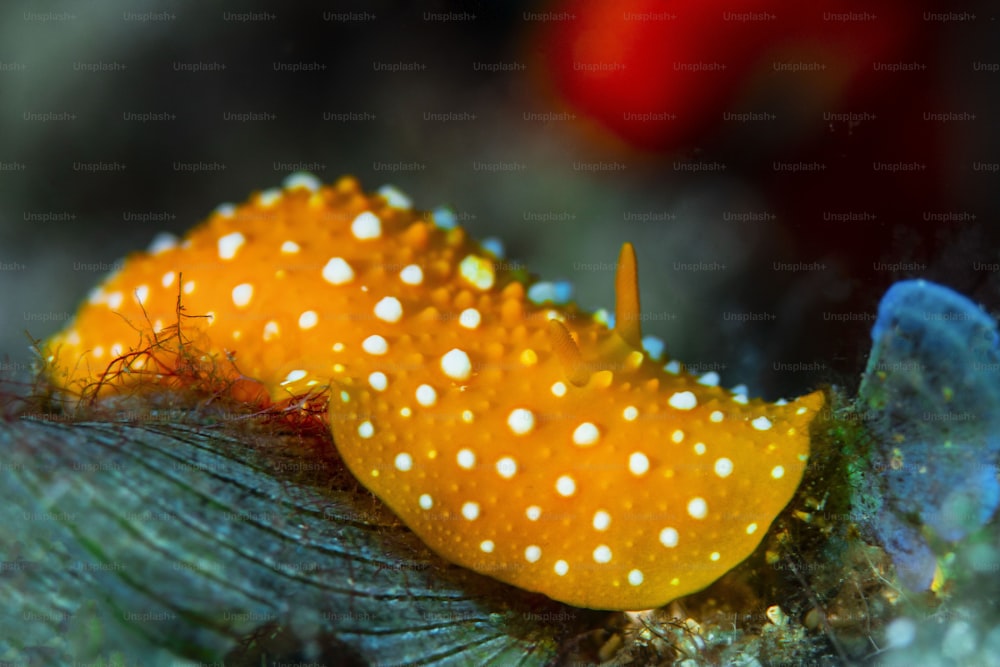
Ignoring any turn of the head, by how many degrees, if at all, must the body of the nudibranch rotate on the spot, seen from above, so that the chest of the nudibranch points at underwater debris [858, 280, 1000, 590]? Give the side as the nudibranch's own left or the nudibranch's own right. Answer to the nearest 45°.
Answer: approximately 45° to the nudibranch's own left

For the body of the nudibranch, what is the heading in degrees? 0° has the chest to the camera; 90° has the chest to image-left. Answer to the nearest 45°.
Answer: approximately 315°
